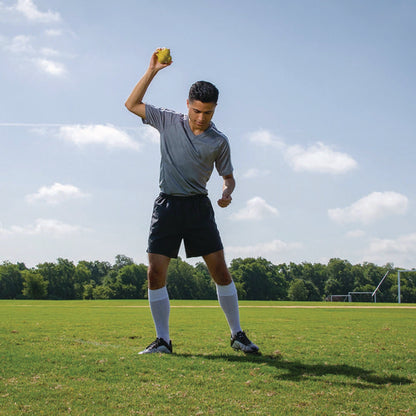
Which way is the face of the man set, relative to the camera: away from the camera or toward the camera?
toward the camera

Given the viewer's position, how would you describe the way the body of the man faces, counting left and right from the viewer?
facing the viewer
